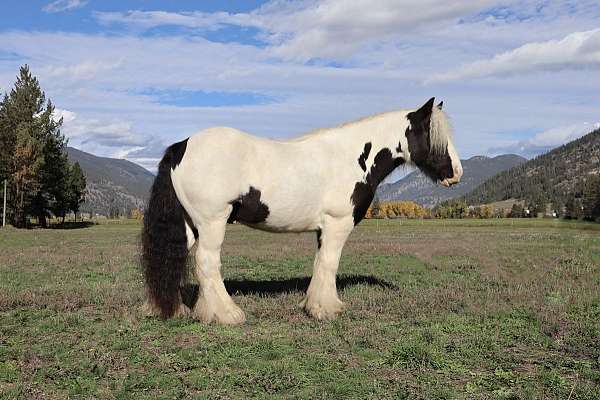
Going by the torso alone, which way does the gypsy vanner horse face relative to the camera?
to the viewer's right
